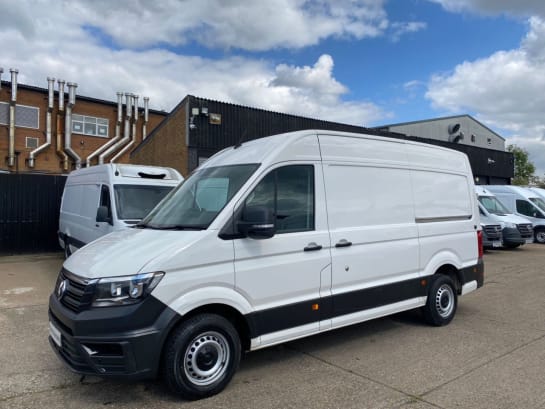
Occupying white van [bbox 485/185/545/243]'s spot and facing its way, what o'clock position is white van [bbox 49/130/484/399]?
white van [bbox 49/130/484/399] is roughly at 2 o'clock from white van [bbox 485/185/545/243].

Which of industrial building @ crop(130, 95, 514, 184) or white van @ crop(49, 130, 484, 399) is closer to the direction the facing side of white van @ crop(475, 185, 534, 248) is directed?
the white van

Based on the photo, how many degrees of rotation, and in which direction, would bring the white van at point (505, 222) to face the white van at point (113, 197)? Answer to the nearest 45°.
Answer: approximately 90° to its right

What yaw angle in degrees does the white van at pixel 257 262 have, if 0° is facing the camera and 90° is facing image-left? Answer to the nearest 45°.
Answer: approximately 45°

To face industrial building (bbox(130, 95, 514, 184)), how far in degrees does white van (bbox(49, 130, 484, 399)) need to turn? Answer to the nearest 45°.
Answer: approximately 135° to its right

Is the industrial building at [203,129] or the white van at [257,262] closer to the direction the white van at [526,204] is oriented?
the white van

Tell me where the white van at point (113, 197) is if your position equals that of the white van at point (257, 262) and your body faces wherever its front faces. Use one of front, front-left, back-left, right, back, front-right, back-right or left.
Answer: right

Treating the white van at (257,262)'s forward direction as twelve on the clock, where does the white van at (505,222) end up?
the white van at (505,222) is roughly at 6 o'clock from the white van at (257,262).

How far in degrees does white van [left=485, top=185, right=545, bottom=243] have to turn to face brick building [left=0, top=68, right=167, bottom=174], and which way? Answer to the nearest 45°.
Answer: approximately 135° to its right

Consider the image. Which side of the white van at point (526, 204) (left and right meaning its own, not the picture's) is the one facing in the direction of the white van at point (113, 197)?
right

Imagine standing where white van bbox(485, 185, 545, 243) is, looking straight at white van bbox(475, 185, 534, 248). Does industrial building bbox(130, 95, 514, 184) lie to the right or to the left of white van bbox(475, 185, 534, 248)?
right

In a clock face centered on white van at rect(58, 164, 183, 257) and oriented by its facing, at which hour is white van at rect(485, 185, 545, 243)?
white van at rect(485, 185, 545, 243) is roughly at 10 o'clock from white van at rect(58, 164, 183, 257).

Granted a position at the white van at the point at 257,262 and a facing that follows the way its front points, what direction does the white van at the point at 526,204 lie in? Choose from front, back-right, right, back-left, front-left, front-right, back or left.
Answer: back

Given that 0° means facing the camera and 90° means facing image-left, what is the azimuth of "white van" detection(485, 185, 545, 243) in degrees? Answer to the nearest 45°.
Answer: approximately 315°
